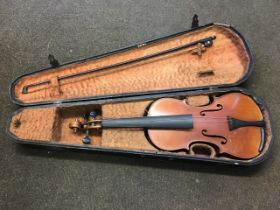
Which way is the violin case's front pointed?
toward the camera
